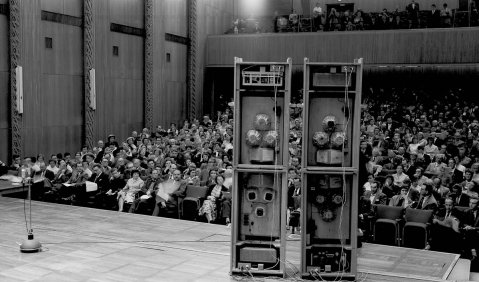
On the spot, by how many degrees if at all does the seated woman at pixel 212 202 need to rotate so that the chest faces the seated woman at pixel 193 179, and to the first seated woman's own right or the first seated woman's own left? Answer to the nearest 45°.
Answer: approximately 135° to the first seated woman's own right

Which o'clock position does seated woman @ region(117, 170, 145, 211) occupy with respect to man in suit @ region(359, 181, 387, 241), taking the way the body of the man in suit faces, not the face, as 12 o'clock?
The seated woman is roughly at 2 o'clock from the man in suit.

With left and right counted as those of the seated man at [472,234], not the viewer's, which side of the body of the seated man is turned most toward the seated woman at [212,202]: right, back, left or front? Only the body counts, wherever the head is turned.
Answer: right

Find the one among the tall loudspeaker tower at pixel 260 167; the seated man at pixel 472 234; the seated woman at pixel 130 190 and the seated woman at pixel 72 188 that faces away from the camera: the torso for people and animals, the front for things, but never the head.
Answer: the tall loudspeaker tower

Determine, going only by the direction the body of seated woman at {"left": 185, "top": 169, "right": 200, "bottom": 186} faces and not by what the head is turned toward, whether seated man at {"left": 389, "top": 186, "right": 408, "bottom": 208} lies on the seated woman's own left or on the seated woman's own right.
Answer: on the seated woman's own left

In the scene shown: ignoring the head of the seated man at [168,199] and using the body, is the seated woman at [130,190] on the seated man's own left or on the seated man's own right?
on the seated man's own right

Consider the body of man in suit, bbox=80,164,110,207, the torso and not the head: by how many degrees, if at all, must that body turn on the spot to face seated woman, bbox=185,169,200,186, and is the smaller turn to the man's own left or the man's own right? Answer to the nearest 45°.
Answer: approximately 90° to the man's own left

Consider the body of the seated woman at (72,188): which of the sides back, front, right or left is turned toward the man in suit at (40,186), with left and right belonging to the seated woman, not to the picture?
right
